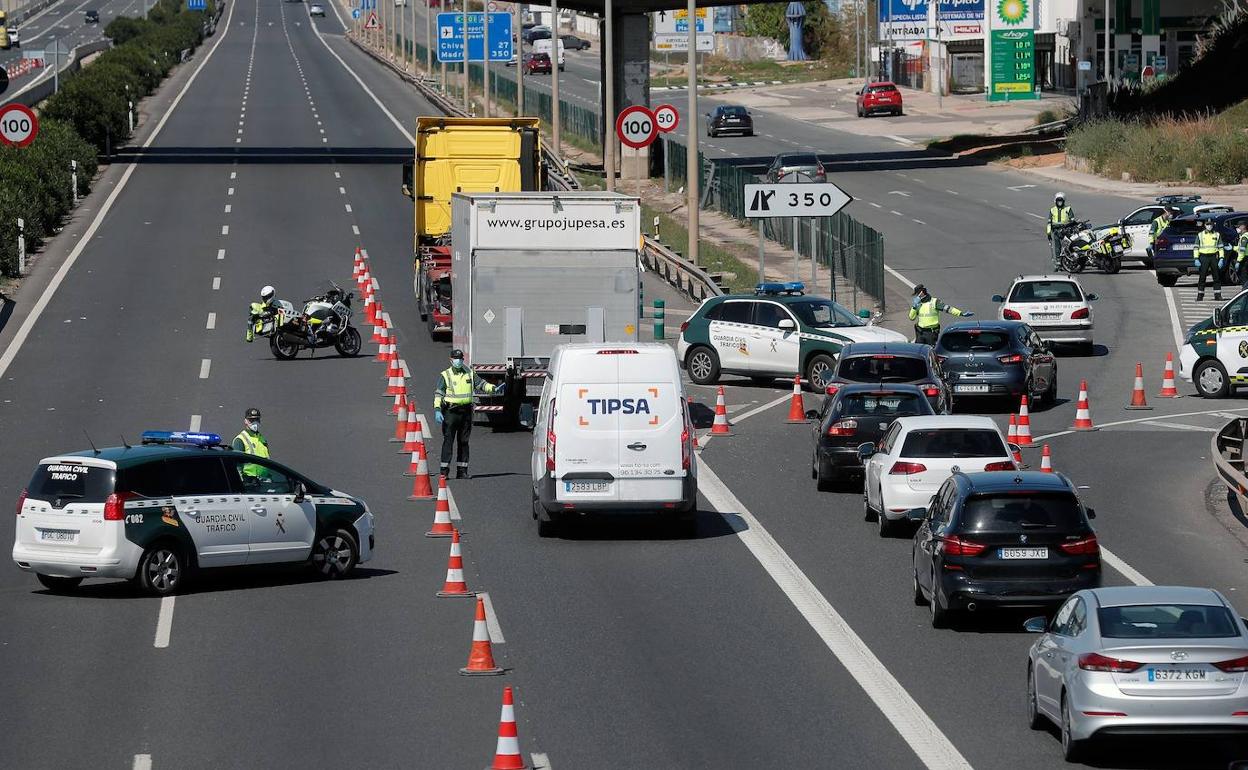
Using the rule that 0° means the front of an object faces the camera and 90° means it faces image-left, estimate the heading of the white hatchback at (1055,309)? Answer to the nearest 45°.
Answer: approximately 180°

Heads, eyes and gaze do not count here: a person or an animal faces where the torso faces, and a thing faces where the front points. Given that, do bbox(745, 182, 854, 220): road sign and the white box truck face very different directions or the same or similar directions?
very different directions

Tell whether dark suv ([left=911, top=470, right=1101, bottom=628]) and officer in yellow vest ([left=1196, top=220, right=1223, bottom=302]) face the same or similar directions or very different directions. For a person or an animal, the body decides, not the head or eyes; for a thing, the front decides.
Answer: very different directions

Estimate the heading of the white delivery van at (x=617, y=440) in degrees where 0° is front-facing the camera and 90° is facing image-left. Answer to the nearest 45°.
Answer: approximately 180°

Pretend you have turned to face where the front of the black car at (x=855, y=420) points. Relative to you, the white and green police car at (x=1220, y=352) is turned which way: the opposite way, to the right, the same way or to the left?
to the left

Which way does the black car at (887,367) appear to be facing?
away from the camera

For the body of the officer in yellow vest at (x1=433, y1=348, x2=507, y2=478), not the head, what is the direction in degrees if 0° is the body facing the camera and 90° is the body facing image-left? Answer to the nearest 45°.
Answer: approximately 0°

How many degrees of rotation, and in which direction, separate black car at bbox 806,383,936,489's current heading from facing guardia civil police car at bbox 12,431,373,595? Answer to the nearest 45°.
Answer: approximately 135° to its left

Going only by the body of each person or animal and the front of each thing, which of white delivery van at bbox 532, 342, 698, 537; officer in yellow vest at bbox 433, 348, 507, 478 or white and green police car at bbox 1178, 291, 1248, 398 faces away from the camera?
the white delivery van

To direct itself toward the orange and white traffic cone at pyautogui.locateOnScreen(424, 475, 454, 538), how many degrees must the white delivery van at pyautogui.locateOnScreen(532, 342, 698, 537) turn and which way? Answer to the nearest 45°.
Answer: approximately 90° to its left

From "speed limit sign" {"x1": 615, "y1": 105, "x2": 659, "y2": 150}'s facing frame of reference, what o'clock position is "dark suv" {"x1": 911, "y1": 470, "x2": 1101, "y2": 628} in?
The dark suv is roughly at 12 o'clock from the speed limit sign.

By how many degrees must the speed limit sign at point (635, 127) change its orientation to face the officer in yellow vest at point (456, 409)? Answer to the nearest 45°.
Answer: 0° — it already faces them
